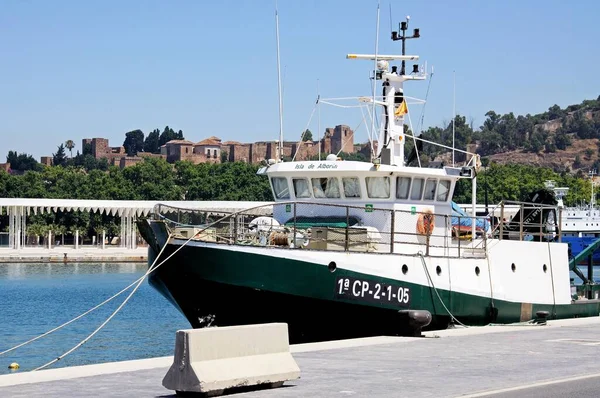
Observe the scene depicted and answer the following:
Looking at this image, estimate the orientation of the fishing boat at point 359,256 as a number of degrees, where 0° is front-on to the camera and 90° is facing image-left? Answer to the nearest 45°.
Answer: approximately 45°

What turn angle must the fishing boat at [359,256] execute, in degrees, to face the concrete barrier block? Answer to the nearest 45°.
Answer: approximately 45° to its left
